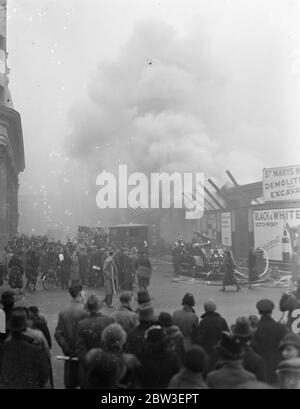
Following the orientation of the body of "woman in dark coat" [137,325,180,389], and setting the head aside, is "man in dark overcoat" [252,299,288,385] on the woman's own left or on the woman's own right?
on the woman's own right

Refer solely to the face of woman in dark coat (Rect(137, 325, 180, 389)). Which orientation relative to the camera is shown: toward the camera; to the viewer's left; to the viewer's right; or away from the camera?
away from the camera

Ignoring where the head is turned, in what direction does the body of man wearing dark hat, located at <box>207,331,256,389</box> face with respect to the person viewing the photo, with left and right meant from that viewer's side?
facing away from the viewer

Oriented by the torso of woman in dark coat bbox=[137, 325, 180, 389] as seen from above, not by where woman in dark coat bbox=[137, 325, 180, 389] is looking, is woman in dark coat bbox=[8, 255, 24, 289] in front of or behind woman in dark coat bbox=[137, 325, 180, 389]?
in front

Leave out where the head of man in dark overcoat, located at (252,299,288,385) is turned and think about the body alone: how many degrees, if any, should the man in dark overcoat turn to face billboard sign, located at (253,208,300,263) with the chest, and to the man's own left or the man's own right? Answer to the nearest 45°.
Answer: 0° — they already face it

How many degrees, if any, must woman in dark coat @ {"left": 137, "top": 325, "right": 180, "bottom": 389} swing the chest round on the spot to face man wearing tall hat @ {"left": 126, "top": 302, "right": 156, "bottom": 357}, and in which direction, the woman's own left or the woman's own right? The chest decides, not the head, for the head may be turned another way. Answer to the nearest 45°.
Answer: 0° — they already face them

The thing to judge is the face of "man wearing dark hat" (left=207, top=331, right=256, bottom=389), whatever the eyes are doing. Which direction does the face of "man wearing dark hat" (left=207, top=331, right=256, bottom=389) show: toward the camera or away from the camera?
away from the camera

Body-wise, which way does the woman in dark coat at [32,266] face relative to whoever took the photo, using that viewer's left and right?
facing away from the viewer

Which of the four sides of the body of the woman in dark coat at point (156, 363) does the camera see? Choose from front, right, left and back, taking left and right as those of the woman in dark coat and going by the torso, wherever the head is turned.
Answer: back

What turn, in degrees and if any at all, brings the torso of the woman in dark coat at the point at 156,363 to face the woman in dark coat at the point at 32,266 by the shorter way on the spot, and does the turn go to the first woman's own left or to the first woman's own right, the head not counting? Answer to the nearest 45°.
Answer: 0° — they already face them

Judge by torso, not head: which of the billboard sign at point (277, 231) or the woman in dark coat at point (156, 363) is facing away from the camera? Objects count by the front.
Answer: the woman in dark coat

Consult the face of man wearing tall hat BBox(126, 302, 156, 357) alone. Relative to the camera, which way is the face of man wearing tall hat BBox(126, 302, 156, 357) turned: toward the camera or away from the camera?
away from the camera

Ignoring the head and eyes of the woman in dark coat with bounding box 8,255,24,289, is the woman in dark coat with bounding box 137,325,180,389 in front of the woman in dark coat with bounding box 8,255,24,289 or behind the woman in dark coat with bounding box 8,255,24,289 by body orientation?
behind

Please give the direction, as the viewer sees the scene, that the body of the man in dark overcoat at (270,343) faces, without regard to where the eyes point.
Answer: away from the camera
